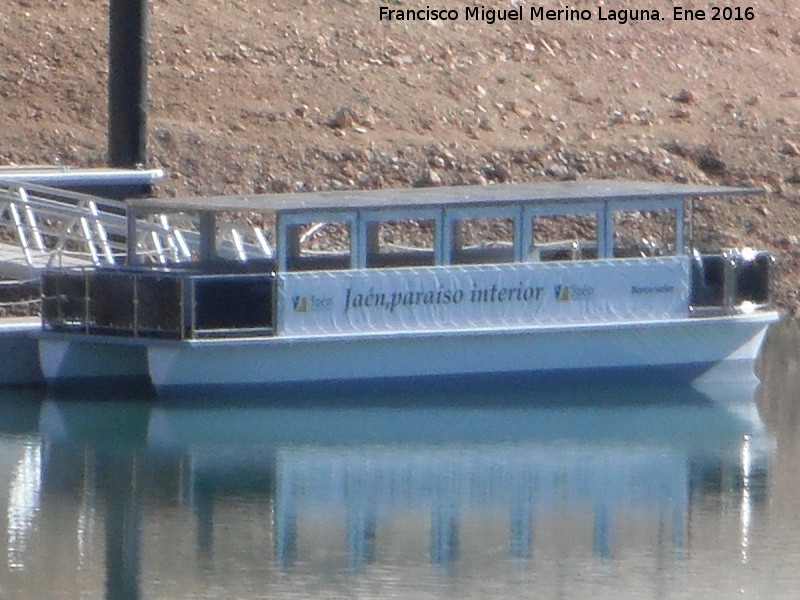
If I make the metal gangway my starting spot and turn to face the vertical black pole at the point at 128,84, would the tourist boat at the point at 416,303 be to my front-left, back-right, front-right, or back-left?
back-right

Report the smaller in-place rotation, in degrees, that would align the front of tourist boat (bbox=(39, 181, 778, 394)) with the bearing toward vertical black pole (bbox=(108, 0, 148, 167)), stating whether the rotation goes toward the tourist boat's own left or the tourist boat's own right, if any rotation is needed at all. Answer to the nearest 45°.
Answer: approximately 90° to the tourist boat's own left

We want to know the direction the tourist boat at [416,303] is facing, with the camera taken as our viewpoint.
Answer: facing away from the viewer and to the right of the viewer
